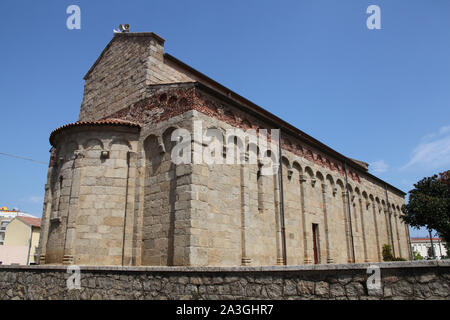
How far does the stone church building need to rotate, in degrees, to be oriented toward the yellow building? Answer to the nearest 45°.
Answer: approximately 90° to its left

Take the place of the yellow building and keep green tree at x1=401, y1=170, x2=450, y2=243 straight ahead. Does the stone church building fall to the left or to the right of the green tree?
right

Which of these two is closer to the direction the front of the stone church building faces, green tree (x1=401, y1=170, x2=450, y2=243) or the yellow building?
the green tree

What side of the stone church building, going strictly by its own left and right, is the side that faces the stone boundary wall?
right

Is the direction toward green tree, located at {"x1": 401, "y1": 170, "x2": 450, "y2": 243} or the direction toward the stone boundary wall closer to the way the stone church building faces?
the green tree

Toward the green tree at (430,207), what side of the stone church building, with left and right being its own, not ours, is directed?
front

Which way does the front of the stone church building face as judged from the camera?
facing away from the viewer and to the right of the viewer
